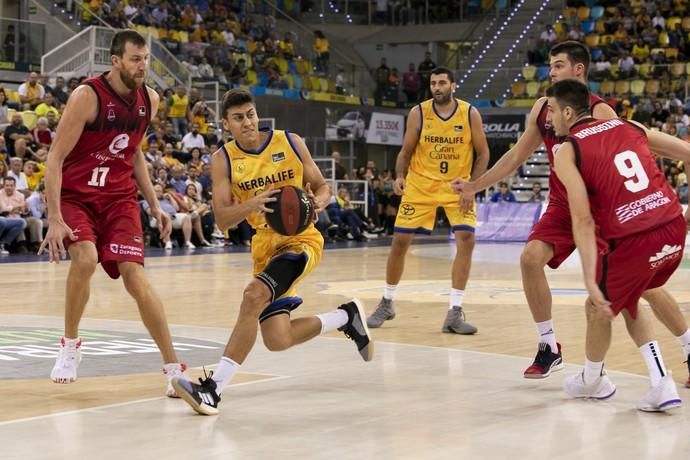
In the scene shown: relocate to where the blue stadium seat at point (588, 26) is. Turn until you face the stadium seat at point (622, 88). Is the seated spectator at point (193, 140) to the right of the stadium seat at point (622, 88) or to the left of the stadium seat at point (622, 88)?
right

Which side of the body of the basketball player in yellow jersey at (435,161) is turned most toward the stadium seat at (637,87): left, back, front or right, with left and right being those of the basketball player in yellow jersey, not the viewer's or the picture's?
back

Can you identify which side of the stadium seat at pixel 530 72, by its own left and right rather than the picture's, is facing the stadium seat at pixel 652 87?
left

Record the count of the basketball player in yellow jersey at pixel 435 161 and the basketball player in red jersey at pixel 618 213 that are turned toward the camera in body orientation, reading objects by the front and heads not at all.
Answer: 1

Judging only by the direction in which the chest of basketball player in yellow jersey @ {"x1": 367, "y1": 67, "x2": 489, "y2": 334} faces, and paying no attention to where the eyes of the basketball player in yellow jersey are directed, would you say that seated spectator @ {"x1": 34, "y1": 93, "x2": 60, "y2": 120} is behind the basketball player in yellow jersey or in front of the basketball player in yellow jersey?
behind

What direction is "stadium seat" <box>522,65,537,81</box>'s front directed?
toward the camera

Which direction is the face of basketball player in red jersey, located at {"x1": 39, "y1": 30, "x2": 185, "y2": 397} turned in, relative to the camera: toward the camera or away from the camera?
toward the camera

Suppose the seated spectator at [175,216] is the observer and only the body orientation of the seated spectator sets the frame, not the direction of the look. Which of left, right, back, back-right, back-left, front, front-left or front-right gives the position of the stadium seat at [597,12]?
left

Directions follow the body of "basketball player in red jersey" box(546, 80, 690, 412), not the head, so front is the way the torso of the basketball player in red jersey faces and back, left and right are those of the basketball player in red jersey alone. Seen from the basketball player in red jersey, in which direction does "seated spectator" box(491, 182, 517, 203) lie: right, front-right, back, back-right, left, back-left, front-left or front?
front-right

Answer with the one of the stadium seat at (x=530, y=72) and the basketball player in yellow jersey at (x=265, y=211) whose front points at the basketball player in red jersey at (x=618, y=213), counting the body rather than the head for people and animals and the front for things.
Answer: the stadium seat

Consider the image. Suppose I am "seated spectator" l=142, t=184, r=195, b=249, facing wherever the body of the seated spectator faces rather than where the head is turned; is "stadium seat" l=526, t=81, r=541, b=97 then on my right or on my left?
on my left

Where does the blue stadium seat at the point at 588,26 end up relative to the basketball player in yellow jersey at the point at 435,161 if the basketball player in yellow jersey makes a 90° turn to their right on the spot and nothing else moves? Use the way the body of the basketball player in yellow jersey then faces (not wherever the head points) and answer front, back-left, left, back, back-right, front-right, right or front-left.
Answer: right

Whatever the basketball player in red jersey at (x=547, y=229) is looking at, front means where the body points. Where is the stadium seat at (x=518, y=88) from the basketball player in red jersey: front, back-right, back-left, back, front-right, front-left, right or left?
back-right

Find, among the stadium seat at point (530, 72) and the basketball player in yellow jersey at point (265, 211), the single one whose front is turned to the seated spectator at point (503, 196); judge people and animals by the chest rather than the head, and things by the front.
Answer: the stadium seat

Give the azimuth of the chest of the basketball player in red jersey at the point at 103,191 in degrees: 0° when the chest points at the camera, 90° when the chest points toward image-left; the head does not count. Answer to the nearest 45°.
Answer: approximately 315°

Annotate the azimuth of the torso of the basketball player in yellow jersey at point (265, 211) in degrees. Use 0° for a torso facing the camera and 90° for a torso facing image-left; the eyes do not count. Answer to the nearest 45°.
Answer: approximately 45°

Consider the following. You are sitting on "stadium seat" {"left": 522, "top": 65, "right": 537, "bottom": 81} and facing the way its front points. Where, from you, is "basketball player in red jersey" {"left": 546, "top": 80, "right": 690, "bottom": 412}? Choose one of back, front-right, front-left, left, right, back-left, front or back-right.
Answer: front
